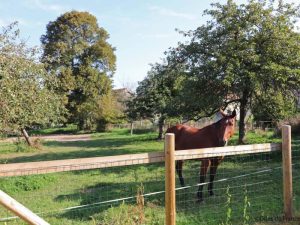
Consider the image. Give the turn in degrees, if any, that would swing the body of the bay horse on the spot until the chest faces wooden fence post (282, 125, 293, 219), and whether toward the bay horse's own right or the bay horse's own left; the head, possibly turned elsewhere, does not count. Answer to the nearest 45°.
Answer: approximately 45° to the bay horse's own right

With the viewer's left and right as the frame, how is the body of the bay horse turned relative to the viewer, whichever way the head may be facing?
facing the viewer and to the right of the viewer

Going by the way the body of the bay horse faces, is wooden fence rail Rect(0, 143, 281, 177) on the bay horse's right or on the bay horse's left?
on the bay horse's right

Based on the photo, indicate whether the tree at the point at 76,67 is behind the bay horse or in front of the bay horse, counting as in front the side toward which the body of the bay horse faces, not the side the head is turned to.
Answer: behind

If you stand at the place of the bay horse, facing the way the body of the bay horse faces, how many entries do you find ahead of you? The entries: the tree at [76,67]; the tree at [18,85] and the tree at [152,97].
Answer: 0

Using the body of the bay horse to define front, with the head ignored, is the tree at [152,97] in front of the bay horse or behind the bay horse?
behind

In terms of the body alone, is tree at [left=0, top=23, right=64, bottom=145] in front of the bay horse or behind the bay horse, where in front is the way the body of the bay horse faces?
behind

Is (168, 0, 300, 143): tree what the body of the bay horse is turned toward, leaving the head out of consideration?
no

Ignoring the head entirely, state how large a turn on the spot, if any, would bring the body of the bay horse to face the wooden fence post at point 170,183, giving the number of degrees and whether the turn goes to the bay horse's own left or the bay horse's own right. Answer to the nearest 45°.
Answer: approximately 45° to the bay horse's own right
